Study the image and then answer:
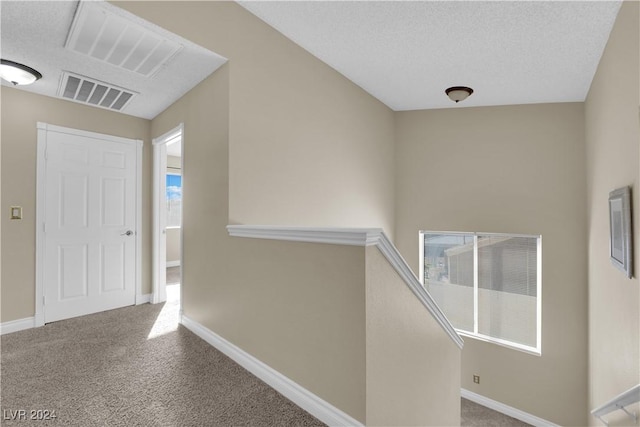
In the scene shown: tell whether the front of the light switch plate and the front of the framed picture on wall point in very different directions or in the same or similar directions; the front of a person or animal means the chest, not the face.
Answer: very different directions

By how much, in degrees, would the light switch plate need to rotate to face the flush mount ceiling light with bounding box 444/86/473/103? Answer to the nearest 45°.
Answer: approximately 45° to its left

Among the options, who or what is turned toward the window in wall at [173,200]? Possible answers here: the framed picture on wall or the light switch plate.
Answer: the framed picture on wall

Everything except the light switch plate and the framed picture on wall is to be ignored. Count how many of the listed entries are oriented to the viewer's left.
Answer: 1

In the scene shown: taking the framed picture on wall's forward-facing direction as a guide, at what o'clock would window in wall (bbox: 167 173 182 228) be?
The window in wall is roughly at 12 o'clock from the framed picture on wall.

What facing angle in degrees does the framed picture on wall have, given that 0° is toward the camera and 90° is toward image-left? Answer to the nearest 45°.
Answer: approximately 90°
